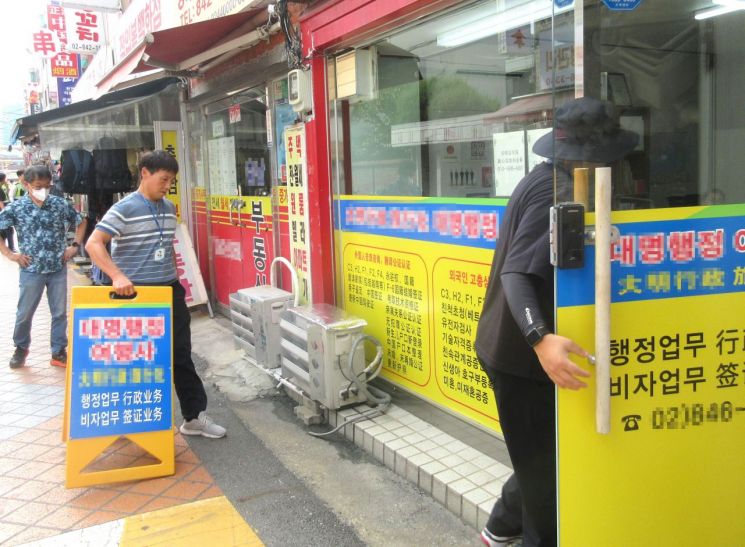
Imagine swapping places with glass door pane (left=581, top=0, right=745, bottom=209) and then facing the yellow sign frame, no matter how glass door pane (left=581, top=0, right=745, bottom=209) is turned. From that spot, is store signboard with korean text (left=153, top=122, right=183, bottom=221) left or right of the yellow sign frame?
right

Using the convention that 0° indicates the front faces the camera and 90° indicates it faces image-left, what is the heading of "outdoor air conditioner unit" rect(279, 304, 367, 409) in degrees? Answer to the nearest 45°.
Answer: approximately 45°

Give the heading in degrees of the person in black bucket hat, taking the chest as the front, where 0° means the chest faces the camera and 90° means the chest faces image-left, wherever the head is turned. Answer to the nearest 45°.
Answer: approximately 270°

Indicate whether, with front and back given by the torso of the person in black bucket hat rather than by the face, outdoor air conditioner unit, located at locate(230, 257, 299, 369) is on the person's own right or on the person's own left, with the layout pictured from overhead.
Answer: on the person's own left

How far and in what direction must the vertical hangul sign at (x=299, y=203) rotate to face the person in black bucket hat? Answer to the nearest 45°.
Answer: approximately 45° to its left

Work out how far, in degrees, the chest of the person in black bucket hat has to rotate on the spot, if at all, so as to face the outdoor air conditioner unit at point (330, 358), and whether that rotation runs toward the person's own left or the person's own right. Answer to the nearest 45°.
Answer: approximately 135° to the person's own left
